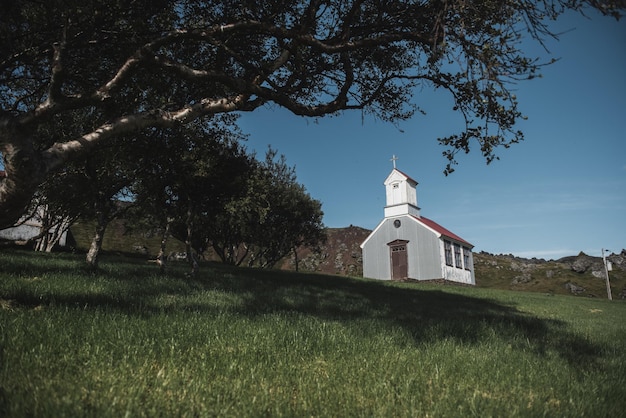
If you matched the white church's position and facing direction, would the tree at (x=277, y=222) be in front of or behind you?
in front

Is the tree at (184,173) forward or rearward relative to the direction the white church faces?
forward

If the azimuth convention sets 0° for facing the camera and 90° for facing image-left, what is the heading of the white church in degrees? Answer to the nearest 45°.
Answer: approximately 45°
